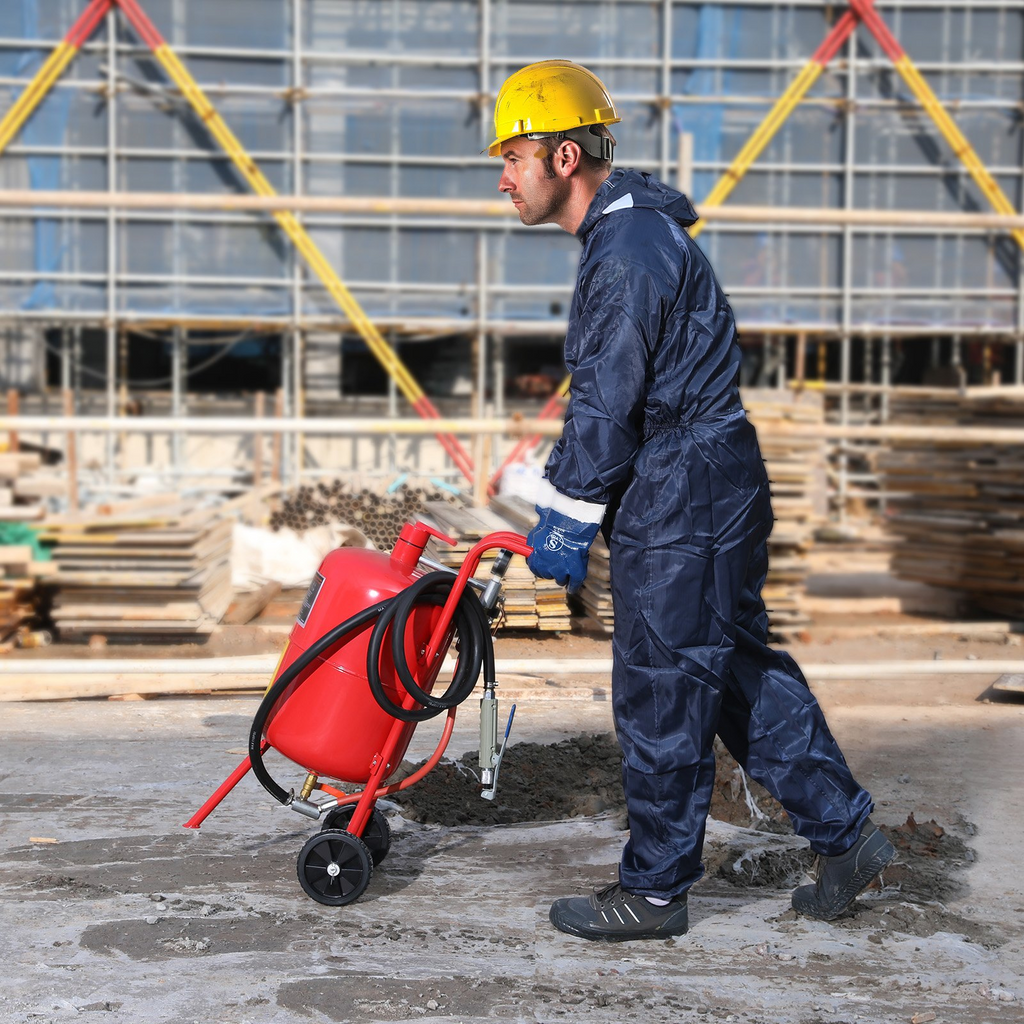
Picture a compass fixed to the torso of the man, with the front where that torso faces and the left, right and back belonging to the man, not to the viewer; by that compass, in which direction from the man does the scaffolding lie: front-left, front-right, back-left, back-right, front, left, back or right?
right

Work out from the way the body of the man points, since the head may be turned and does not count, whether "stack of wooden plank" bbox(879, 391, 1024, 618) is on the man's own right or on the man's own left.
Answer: on the man's own right

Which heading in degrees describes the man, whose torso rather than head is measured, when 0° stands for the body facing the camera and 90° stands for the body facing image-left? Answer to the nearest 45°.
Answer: approximately 90°

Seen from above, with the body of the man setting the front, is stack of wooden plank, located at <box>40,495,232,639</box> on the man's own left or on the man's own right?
on the man's own right

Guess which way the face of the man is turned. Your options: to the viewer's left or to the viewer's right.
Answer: to the viewer's left

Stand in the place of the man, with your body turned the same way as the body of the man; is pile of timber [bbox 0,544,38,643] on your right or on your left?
on your right

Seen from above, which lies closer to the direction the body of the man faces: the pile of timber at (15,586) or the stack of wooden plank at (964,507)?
the pile of timber
